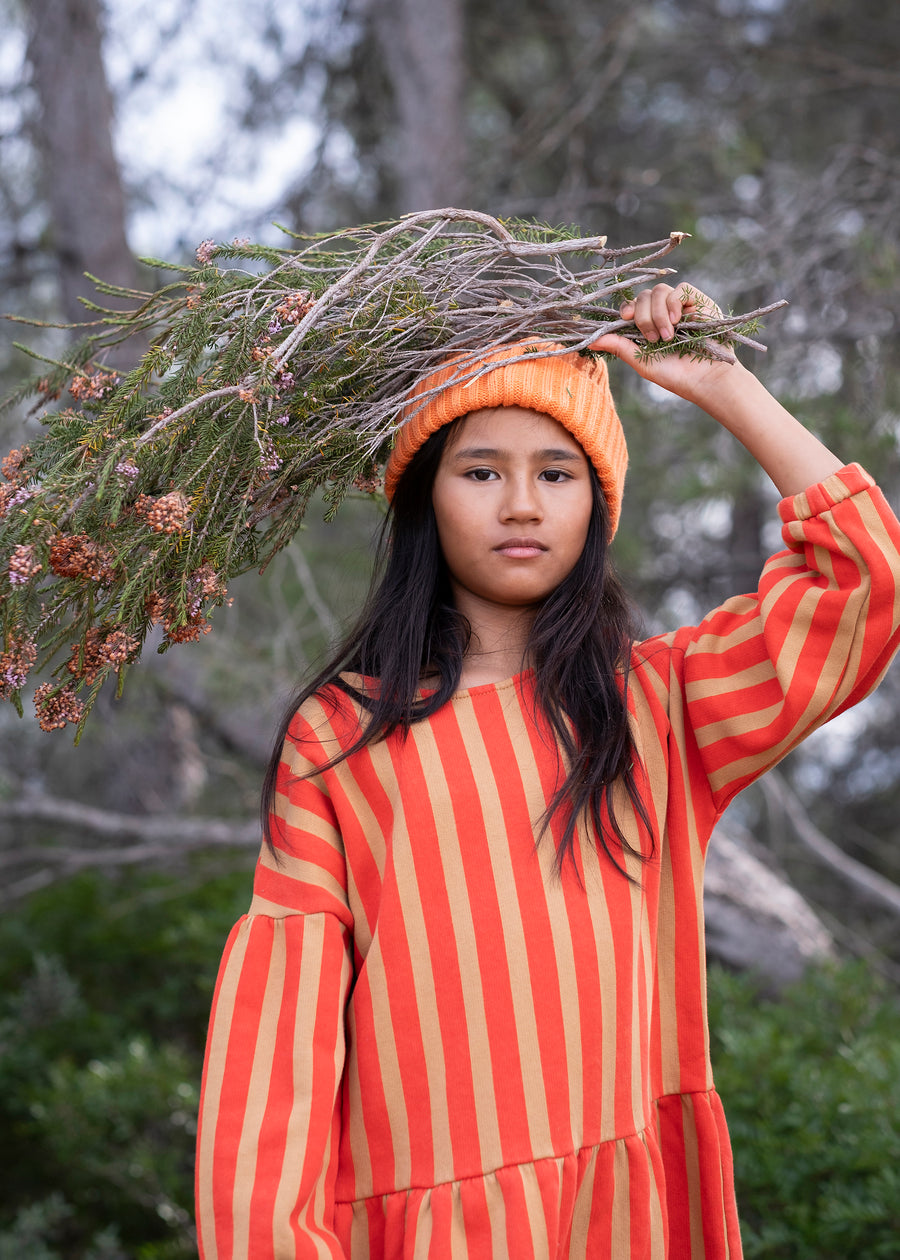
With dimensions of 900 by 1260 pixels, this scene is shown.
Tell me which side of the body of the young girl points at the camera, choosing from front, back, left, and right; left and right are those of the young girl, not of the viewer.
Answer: front

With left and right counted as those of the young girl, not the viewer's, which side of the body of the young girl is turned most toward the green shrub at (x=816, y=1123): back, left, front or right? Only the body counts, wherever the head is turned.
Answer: back

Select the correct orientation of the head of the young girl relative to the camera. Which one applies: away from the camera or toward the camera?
toward the camera

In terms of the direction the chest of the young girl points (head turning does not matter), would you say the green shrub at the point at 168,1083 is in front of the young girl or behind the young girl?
behind
